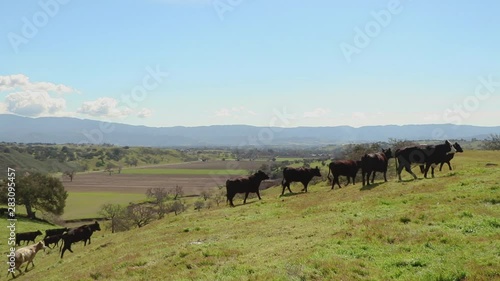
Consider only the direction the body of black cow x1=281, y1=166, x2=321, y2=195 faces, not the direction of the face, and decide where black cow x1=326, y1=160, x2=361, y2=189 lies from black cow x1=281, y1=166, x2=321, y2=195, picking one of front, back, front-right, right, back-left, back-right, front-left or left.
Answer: front

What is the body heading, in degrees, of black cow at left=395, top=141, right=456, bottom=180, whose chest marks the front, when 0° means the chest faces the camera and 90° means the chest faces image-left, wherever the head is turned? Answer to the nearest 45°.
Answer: approximately 270°

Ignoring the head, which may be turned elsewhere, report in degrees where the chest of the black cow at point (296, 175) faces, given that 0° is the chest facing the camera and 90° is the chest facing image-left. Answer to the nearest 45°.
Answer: approximately 270°

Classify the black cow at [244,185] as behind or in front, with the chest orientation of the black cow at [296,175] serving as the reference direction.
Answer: behind

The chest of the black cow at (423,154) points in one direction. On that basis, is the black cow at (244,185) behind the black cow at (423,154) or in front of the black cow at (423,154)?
behind

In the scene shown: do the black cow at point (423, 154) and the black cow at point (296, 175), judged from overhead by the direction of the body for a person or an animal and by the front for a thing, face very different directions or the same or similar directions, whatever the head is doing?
same or similar directions

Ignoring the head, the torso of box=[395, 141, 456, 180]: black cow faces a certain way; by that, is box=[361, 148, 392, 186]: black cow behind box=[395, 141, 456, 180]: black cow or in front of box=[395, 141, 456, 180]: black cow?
behind

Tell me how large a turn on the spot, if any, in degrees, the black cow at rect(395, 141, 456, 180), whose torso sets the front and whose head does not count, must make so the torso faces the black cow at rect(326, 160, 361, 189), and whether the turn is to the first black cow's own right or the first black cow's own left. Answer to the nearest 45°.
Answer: approximately 180°

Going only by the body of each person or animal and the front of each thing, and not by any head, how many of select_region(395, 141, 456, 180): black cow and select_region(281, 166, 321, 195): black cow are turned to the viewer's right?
2
